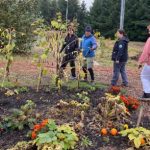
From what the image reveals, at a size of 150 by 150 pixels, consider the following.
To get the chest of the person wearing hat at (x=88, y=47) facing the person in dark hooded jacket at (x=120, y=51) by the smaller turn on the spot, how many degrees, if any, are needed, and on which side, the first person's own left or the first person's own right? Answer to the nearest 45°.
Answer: approximately 90° to the first person's own left

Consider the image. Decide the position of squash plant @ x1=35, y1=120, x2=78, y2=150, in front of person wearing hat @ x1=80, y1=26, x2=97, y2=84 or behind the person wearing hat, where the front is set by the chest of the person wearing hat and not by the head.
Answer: in front

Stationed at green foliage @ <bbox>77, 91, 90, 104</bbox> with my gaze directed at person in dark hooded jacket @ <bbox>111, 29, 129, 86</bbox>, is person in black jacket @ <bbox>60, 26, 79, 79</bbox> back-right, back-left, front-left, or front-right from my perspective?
front-left

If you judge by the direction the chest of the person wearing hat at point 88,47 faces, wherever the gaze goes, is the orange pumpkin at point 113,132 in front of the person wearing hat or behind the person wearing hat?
in front

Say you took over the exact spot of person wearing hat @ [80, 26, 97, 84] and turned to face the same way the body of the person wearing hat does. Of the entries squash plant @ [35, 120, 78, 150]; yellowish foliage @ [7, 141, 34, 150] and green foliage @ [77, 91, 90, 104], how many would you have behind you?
0

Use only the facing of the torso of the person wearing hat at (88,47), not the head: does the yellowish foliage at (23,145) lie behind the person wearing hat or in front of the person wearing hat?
in front

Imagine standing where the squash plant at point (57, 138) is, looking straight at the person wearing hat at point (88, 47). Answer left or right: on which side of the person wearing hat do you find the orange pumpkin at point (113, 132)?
right

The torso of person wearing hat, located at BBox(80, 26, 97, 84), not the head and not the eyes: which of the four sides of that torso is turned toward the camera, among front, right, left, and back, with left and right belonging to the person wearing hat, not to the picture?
front

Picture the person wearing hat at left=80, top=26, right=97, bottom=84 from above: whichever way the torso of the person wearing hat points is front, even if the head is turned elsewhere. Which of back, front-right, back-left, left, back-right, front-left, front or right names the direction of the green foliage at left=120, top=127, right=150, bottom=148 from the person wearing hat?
front

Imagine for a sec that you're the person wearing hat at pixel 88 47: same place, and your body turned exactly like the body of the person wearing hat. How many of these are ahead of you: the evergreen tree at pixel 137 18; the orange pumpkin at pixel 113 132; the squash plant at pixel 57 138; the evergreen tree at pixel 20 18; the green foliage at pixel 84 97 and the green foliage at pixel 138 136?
4

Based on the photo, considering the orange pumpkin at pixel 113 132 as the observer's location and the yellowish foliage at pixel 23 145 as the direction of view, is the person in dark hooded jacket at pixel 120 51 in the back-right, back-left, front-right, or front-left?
back-right

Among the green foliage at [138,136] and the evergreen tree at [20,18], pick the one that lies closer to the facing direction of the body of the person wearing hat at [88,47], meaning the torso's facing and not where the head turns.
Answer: the green foliage

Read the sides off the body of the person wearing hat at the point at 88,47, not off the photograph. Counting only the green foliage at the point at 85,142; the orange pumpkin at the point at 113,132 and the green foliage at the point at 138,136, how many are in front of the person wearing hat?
3

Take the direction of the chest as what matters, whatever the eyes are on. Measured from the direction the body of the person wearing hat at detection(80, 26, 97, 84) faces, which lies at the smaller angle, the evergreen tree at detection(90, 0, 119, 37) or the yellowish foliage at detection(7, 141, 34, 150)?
the yellowish foliage

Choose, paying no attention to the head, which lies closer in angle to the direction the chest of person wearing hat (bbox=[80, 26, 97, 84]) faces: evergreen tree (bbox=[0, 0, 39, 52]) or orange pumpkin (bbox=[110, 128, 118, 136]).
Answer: the orange pumpkin

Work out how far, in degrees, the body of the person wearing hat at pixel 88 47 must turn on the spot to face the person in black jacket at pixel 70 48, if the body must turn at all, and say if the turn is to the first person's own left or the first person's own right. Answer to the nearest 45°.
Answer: approximately 90° to the first person's own right

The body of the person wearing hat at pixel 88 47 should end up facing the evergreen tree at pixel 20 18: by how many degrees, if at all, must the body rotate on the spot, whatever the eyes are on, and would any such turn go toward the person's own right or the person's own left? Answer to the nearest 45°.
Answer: approximately 135° to the person's own right
